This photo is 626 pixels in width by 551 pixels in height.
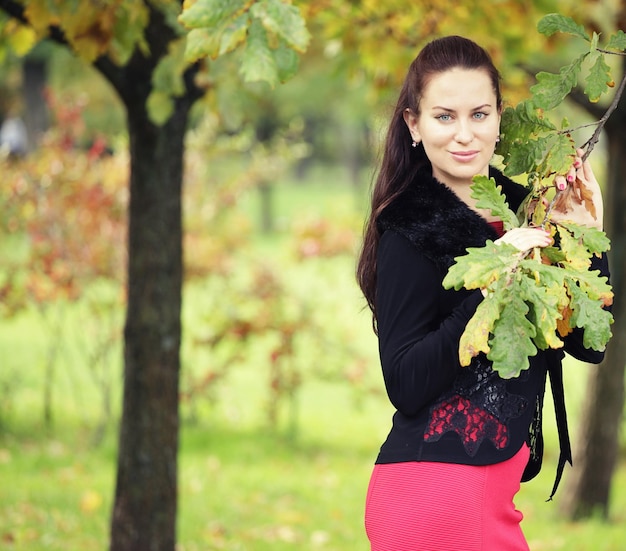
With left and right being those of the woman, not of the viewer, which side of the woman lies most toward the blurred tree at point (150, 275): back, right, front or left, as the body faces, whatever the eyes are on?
back

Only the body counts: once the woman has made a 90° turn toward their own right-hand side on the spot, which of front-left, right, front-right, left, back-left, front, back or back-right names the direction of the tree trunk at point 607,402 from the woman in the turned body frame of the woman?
back-right

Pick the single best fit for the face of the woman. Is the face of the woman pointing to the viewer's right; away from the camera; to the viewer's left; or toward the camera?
toward the camera
